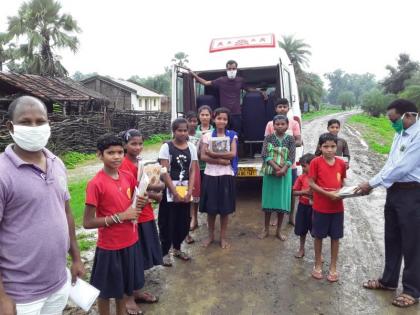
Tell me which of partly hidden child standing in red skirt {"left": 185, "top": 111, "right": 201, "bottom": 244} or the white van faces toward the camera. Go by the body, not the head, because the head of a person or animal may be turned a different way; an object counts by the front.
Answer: the partly hidden child standing in red skirt

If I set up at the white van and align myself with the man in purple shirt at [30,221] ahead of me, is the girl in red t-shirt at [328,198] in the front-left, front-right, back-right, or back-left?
front-left

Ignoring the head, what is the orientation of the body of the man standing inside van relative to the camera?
toward the camera

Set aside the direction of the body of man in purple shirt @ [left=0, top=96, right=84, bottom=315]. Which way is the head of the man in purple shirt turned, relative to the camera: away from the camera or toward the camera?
toward the camera

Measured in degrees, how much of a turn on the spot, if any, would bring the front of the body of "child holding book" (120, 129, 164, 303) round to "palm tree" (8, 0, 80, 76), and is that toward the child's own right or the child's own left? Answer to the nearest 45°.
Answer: approximately 135° to the child's own left

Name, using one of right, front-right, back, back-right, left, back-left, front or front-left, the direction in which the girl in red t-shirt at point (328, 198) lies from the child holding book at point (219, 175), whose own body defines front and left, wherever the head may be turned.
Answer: front-left

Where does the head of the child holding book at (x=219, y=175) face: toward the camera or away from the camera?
toward the camera

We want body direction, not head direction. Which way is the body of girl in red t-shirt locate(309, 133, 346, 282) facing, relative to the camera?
toward the camera

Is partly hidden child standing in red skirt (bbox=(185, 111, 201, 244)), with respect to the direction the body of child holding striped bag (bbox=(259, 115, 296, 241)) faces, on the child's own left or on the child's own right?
on the child's own right

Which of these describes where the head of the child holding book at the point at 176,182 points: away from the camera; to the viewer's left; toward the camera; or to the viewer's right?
toward the camera

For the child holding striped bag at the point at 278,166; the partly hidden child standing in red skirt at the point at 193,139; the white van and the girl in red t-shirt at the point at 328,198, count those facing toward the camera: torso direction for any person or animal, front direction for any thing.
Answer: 3

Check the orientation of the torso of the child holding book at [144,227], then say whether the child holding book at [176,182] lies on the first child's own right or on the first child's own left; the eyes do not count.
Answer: on the first child's own left

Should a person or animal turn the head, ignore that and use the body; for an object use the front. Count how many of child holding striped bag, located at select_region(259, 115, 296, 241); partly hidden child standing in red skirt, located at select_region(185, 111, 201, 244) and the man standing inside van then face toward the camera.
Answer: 3

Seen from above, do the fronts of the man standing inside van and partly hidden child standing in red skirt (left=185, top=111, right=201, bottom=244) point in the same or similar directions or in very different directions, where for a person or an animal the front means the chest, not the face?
same or similar directions

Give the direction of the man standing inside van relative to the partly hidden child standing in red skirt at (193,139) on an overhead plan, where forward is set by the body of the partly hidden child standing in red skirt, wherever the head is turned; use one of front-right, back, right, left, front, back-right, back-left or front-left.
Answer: back-left

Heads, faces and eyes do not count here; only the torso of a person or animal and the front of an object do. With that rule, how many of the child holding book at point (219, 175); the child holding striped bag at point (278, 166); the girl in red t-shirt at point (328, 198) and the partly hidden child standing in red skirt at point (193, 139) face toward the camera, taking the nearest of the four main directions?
4
